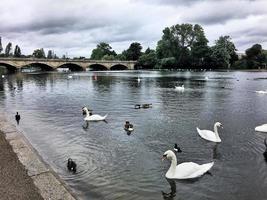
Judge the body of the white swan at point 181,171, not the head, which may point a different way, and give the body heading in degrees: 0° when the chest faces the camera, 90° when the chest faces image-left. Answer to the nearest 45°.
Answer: approximately 90°
